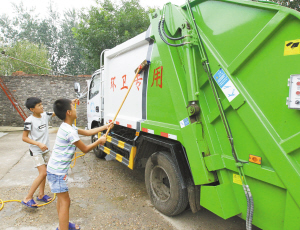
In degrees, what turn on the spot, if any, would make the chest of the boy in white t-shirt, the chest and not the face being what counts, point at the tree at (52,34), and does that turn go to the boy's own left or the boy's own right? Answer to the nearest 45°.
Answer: approximately 135° to the boy's own left

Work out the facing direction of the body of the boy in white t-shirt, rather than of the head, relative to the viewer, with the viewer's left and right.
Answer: facing the viewer and to the right of the viewer

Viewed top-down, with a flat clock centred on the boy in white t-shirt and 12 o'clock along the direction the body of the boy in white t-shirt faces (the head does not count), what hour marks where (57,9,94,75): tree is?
The tree is roughly at 8 o'clock from the boy in white t-shirt.

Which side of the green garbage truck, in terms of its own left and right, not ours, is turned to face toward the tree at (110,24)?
front

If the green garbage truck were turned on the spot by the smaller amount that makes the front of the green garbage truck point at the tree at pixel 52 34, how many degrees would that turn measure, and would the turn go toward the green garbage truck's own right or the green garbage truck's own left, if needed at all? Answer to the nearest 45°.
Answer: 0° — it already faces it

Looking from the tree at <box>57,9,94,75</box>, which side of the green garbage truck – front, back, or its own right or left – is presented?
front

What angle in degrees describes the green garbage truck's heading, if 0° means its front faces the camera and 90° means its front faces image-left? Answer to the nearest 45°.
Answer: approximately 135°

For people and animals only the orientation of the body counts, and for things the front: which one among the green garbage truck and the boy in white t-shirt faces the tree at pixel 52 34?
the green garbage truck
